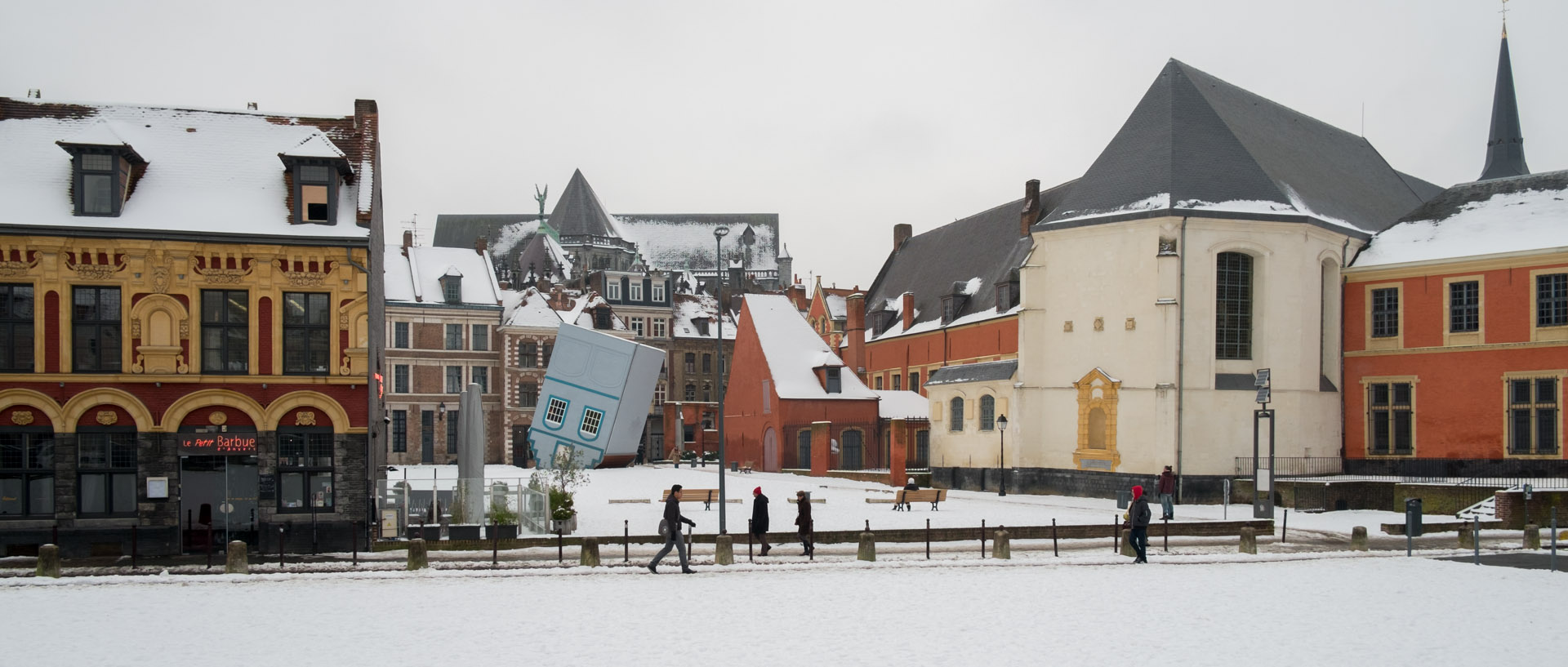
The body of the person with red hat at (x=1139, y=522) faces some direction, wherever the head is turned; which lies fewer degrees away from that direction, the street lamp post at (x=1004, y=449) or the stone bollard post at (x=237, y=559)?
the stone bollard post

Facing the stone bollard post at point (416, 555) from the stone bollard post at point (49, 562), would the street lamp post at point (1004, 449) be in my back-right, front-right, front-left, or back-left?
front-left

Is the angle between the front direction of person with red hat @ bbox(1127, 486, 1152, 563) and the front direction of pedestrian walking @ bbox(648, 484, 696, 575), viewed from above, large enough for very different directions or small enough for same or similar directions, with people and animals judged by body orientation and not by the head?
very different directions

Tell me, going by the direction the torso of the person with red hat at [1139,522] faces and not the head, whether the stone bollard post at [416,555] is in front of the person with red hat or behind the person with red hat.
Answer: in front
